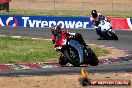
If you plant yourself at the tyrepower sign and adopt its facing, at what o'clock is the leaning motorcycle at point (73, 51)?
The leaning motorcycle is roughly at 12 o'clock from the tyrepower sign.

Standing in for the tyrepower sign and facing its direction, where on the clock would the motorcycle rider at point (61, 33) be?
The motorcycle rider is roughly at 12 o'clock from the tyrepower sign.

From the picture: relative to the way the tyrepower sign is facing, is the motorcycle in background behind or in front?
in front

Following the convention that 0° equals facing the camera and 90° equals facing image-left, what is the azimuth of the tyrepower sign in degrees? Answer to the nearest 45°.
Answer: approximately 0°
